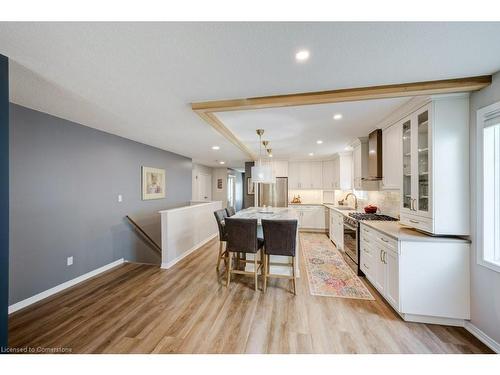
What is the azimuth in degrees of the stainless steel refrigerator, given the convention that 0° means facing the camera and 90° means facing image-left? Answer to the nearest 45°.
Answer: approximately 0°

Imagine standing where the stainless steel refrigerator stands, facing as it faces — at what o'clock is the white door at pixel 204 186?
The white door is roughly at 4 o'clock from the stainless steel refrigerator.

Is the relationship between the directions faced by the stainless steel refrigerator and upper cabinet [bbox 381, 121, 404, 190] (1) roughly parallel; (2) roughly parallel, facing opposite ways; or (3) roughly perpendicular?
roughly perpendicular

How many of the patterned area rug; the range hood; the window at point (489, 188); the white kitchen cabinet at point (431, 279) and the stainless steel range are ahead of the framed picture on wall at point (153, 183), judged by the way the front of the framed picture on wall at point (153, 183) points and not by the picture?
5

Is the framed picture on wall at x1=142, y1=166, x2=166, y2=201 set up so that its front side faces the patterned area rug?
yes

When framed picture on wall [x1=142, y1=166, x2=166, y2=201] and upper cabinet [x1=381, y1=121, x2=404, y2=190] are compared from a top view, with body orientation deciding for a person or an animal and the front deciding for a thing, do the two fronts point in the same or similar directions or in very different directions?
very different directions

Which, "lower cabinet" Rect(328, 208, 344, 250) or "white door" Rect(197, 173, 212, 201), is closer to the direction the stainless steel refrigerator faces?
the lower cabinet

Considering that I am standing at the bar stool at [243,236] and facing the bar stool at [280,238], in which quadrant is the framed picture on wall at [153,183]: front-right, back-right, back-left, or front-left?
back-left

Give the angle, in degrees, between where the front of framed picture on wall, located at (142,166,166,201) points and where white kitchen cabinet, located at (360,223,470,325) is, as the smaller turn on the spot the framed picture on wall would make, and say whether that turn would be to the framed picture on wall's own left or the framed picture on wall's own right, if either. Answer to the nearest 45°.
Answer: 0° — it already faces it

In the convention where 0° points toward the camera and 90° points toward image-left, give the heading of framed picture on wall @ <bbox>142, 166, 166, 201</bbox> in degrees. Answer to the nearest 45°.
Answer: approximately 315°

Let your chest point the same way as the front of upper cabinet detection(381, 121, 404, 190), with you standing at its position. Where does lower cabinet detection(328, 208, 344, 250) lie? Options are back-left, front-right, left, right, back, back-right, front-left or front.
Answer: right

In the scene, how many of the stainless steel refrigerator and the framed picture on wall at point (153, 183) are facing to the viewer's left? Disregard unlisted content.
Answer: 0

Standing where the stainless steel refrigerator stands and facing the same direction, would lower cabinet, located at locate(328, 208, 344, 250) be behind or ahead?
ahead

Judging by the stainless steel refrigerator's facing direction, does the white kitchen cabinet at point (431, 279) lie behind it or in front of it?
in front

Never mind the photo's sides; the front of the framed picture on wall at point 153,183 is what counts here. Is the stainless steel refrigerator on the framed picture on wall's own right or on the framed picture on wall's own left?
on the framed picture on wall's own left
